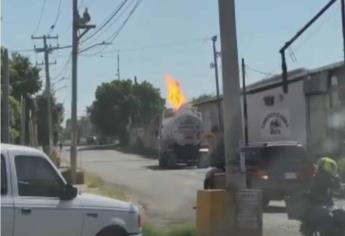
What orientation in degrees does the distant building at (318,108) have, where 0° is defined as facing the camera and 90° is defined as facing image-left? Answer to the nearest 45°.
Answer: approximately 45°

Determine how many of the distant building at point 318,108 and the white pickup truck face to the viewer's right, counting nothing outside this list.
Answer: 1

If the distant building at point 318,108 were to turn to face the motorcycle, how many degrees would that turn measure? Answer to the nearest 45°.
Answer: approximately 45° to its left

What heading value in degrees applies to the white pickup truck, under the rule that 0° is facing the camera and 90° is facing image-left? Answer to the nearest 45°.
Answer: approximately 270°

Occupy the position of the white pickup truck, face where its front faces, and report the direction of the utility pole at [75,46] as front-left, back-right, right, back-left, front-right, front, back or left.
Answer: left

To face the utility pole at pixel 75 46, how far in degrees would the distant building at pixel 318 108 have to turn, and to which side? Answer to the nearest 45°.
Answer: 0° — it already faces it

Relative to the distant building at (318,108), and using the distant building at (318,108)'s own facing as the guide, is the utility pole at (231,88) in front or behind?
in front

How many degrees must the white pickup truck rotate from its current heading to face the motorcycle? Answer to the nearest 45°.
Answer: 0° — it already faces it

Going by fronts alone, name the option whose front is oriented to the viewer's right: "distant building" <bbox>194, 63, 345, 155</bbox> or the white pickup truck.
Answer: the white pickup truck
